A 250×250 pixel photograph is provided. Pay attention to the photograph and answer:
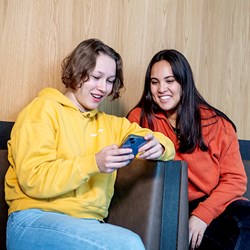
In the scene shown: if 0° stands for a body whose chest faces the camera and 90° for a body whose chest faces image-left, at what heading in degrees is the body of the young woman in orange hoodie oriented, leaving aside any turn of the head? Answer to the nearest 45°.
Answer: approximately 45°

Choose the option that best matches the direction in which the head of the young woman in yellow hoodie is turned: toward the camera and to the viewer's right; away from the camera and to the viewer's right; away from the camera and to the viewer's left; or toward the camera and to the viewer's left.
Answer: toward the camera and to the viewer's right

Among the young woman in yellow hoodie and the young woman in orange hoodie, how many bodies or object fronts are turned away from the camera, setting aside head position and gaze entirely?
0

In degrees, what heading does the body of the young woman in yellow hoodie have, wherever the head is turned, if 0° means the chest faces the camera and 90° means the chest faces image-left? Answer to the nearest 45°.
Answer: approximately 315°
